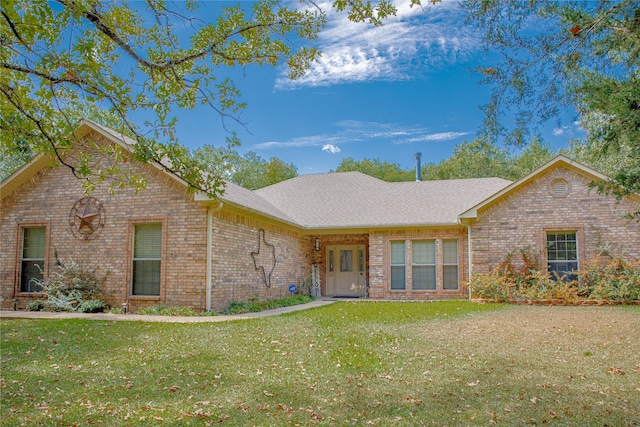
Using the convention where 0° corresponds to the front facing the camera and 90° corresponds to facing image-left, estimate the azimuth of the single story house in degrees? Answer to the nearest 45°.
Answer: approximately 0°

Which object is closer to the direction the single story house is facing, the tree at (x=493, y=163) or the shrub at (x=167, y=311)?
the shrub

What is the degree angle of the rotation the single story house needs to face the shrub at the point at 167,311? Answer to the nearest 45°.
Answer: approximately 45° to its right

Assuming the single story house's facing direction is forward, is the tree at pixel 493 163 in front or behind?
behind

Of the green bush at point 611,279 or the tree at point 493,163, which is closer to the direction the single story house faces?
the green bush

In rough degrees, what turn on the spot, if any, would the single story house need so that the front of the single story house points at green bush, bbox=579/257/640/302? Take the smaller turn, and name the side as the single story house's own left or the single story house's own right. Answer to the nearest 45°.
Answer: approximately 90° to the single story house's own left

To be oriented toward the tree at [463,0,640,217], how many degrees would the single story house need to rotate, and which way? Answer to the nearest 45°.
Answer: approximately 45° to its left
